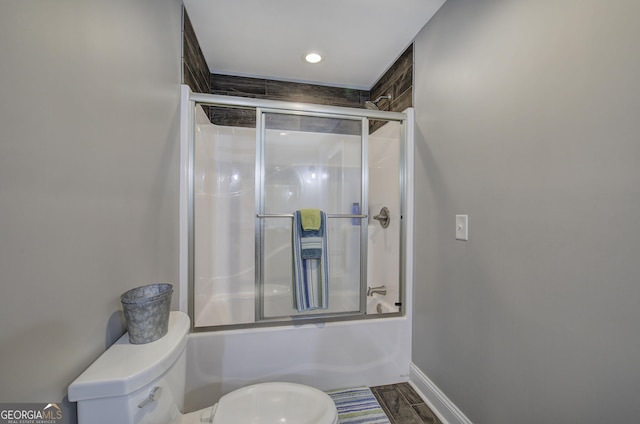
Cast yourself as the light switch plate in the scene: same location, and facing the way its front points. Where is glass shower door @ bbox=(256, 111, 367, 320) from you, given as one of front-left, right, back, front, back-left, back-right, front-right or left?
front-right

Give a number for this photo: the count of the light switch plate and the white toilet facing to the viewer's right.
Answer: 1

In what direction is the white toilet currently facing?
to the viewer's right

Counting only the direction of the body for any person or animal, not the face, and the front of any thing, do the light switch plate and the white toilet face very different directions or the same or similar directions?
very different directions

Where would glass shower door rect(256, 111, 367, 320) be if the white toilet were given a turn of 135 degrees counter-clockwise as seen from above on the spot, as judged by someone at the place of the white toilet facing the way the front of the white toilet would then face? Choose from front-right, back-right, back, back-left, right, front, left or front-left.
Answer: right

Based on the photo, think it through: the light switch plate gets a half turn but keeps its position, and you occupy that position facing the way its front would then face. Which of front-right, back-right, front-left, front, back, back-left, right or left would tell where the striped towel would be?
back-left

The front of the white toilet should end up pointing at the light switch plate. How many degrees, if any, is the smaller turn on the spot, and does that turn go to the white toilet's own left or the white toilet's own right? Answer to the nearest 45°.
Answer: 0° — it already faces it

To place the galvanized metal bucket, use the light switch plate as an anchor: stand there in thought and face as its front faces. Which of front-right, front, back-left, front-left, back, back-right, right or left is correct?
front

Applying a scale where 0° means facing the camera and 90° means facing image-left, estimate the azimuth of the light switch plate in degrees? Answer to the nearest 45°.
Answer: approximately 45°
